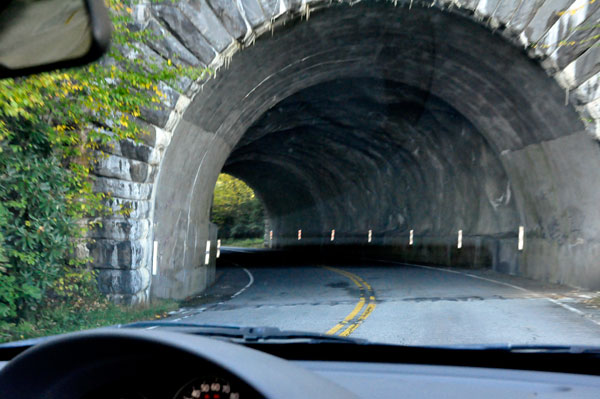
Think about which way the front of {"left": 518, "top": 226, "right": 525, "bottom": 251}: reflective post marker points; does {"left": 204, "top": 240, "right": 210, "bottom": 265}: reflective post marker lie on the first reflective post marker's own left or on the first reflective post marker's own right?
on the first reflective post marker's own right

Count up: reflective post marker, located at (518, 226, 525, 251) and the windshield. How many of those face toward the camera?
1

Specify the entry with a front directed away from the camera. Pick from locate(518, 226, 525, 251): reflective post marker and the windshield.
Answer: the windshield

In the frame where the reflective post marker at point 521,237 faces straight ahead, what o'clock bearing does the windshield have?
The windshield is roughly at 1 o'clock from the reflective post marker.

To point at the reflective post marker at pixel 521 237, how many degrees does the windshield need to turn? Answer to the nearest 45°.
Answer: approximately 45° to its right

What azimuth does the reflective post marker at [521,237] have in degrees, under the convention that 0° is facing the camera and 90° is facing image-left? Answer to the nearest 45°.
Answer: approximately 0°

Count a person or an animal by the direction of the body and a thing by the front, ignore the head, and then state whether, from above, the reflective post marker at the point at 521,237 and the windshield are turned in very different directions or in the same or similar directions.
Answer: very different directions

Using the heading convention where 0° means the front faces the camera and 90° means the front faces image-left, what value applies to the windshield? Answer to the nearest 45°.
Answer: approximately 180°

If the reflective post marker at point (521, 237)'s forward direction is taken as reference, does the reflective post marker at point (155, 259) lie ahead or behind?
ahead
